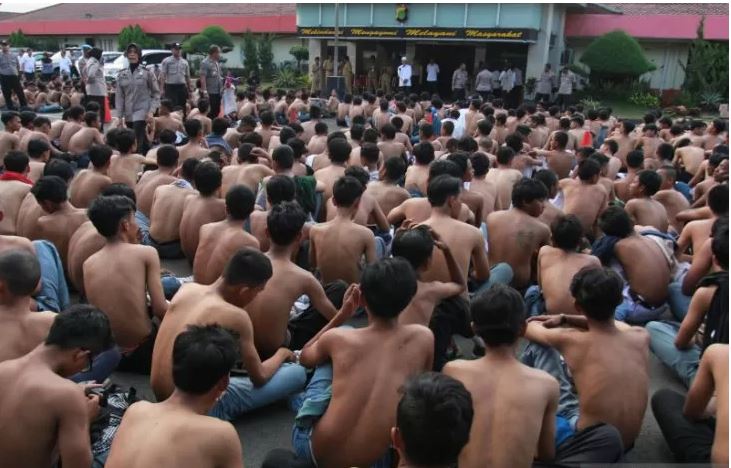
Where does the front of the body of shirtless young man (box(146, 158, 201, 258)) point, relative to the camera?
away from the camera

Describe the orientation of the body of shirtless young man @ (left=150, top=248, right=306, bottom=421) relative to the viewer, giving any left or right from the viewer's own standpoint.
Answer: facing away from the viewer and to the right of the viewer

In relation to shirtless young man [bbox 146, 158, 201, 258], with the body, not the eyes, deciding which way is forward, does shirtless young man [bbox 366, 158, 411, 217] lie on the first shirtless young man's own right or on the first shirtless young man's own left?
on the first shirtless young man's own right

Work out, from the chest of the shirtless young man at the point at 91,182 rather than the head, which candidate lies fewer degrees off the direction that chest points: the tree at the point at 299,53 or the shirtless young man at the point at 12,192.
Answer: the tree

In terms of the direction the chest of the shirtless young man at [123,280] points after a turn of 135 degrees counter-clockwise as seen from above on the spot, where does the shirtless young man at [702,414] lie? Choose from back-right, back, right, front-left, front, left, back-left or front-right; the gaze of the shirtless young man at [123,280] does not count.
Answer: back-left

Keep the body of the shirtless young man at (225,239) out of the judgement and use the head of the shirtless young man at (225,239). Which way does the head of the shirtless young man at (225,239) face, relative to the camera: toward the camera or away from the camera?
away from the camera

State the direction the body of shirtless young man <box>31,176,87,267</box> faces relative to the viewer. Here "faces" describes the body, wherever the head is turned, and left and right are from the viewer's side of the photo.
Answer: facing away from the viewer

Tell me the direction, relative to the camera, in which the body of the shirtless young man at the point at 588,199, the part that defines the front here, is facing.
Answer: away from the camera

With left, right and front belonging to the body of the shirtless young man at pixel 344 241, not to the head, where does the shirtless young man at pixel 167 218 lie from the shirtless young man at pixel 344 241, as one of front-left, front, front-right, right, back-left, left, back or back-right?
front-left

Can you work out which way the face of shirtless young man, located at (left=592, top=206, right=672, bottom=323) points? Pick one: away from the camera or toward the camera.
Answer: away from the camera

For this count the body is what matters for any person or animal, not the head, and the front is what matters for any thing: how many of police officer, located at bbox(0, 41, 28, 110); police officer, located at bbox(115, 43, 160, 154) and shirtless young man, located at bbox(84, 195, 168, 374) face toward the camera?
2

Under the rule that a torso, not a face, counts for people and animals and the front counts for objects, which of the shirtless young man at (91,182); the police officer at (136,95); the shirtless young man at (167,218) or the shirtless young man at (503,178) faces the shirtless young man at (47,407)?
the police officer

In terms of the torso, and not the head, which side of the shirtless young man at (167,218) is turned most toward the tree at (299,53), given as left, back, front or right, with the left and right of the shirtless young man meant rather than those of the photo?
front

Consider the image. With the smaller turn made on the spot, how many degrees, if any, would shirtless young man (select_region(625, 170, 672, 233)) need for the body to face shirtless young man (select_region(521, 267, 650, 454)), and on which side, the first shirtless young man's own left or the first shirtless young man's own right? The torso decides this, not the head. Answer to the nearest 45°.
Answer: approximately 135° to the first shirtless young man's own left

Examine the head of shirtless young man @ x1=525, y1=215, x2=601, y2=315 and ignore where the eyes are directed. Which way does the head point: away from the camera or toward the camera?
away from the camera

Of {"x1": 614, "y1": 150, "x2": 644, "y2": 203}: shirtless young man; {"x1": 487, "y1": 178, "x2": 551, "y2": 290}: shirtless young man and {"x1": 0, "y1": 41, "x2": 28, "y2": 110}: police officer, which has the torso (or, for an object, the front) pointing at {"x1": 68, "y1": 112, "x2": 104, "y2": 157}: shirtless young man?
the police officer
